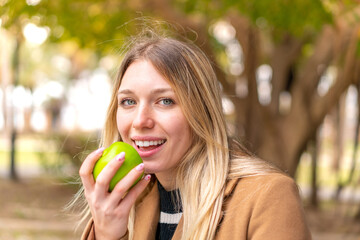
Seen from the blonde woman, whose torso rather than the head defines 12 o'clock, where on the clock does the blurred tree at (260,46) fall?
The blurred tree is roughly at 5 o'clock from the blonde woman.

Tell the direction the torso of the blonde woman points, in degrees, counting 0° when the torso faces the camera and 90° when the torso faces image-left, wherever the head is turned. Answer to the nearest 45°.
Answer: approximately 45°
